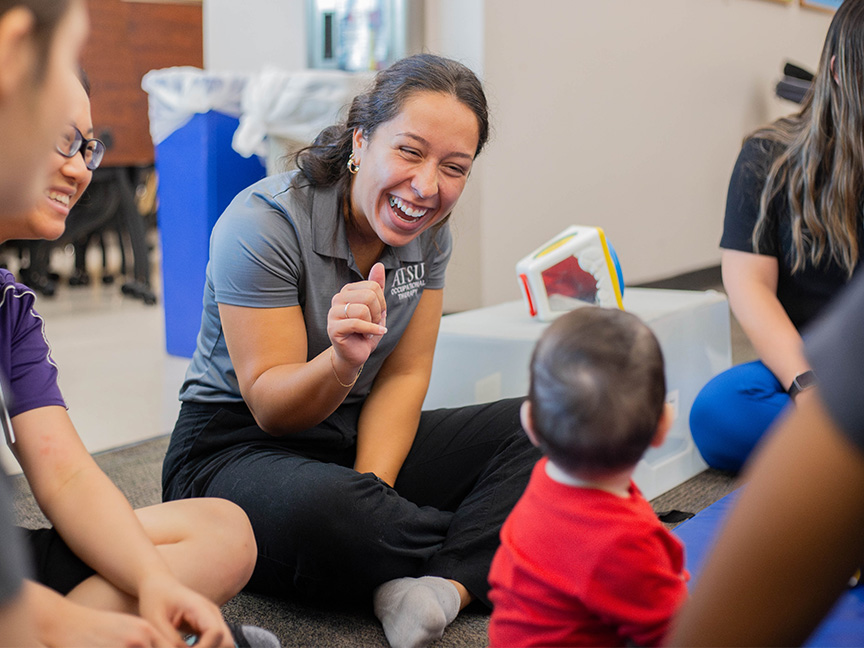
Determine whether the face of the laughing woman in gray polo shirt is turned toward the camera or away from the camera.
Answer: toward the camera

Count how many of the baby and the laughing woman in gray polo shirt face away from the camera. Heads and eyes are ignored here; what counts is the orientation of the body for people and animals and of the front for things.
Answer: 1

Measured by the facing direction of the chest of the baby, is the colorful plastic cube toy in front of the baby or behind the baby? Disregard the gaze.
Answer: in front

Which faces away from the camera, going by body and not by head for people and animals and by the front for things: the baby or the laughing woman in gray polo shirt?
the baby

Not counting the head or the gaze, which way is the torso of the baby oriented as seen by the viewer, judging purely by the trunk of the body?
away from the camera

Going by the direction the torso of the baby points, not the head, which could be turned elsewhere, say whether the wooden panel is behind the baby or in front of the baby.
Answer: in front

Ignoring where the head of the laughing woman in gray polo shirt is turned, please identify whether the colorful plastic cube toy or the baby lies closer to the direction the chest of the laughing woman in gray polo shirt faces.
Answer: the baby

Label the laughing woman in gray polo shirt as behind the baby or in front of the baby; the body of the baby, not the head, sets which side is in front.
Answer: in front

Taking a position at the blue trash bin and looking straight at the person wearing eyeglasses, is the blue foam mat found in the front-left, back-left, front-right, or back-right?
front-left

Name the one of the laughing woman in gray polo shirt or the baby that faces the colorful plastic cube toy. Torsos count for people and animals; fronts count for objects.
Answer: the baby

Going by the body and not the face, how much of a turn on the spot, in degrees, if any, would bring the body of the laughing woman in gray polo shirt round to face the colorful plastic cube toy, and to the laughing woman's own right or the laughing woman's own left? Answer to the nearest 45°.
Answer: approximately 90° to the laughing woman's own left
